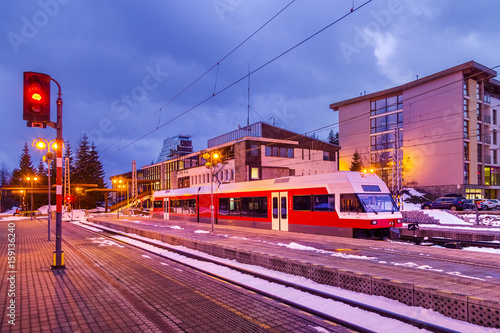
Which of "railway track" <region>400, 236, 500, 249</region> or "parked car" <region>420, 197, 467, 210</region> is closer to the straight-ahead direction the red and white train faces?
the railway track

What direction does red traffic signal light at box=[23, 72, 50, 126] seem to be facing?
toward the camera

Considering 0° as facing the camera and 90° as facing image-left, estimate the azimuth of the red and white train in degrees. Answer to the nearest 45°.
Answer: approximately 315°

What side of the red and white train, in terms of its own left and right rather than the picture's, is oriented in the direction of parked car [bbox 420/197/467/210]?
left

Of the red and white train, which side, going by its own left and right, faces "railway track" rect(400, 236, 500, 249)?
front

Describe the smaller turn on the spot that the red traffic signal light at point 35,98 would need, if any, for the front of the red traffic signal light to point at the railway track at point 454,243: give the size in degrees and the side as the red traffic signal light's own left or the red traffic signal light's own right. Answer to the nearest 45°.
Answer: approximately 90° to the red traffic signal light's own left

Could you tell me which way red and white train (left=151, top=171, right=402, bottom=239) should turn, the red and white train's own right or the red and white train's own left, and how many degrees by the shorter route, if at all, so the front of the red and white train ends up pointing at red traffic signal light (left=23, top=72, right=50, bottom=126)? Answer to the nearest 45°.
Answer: approximately 90° to the red and white train's own right
